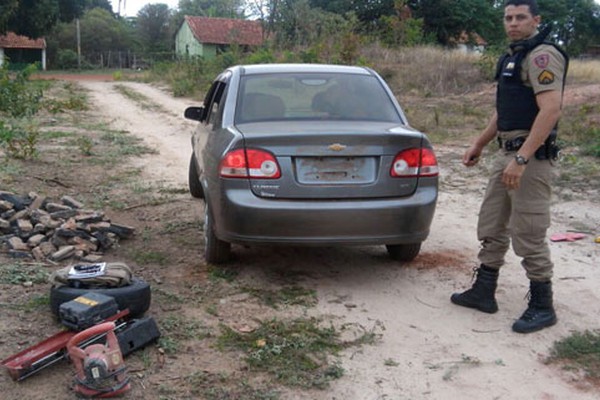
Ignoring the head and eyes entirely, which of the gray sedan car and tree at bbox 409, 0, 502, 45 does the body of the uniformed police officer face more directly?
the gray sedan car

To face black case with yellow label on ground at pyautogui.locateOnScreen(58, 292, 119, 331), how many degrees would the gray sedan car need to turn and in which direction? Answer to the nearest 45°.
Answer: approximately 135° to its left

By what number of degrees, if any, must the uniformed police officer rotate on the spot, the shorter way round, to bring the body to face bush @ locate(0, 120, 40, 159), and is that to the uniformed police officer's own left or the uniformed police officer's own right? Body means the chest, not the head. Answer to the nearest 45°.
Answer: approximately 90° to the uniformed police officer's own right

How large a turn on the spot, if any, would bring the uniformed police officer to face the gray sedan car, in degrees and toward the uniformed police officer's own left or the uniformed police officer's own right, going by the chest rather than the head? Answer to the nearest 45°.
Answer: approximately 45° to the uniformed police officer's own right

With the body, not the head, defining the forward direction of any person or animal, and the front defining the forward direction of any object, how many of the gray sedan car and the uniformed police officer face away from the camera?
1

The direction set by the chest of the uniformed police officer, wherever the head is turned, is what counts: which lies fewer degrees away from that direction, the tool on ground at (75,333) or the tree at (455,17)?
the tool on ground

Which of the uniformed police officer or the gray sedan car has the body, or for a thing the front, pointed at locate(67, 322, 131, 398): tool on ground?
the uniformed police officer

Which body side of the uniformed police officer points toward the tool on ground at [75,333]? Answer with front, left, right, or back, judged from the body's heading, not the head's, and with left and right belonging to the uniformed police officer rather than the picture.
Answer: front

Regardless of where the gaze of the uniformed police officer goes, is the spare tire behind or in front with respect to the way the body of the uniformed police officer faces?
in front

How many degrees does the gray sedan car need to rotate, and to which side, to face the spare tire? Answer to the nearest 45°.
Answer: approximately 135° to its left

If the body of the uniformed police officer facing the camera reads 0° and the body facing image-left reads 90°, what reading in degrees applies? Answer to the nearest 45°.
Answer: approximately 45°

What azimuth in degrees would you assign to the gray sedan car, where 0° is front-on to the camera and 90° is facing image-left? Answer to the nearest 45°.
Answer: approximately 180°

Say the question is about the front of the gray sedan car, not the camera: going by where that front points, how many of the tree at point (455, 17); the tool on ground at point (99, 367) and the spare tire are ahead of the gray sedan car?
1

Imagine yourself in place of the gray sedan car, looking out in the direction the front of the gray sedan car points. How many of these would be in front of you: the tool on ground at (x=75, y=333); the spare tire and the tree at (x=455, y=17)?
1

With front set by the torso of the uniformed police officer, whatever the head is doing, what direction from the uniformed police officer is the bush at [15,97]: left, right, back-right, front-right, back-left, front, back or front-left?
right

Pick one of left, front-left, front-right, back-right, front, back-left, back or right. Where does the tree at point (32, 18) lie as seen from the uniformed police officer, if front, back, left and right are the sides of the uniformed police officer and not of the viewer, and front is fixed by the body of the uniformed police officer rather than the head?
right
